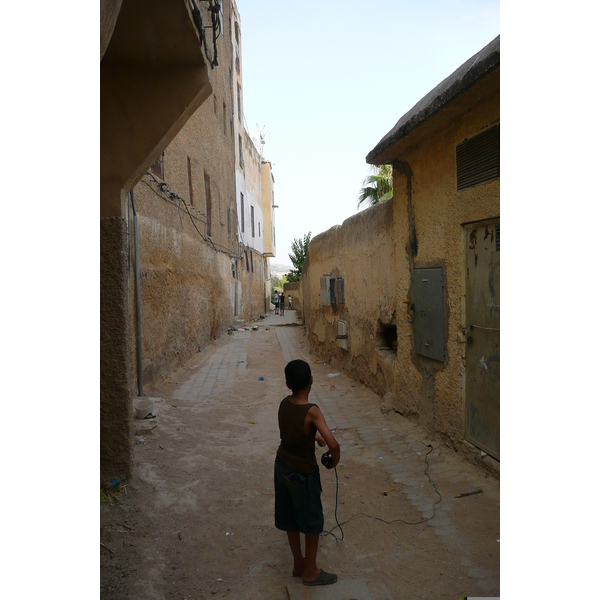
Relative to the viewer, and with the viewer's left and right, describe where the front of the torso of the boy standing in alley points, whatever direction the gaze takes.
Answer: facing away from the viewer and to the right of the viewer

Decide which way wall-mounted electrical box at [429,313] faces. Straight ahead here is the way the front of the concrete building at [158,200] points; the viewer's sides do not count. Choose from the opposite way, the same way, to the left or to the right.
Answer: the opposite way

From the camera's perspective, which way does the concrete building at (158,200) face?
to the viewer's right

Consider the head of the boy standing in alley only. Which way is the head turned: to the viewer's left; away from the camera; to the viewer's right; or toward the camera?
away from the camera

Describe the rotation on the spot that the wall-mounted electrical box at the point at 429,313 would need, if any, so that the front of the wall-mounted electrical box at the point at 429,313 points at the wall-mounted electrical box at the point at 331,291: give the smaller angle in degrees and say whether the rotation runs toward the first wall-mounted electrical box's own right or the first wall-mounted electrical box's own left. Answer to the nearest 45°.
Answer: approximately 90° to the first wall-mounted electrical box's own right

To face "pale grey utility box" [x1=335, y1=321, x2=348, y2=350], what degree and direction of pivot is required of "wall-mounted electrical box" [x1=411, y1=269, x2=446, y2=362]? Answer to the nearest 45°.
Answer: approximately 90° to its right

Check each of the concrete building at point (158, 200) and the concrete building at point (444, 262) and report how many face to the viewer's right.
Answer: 1

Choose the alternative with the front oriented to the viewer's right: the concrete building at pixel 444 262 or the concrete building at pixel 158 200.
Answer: the concrete building at pixel 158 200

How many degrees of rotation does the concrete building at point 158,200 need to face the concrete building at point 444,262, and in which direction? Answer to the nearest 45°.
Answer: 0° — it already faces it

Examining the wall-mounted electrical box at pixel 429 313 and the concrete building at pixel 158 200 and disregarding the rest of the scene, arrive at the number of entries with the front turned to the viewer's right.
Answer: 1

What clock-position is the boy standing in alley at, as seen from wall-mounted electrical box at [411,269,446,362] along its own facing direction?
The boy standing in alley is roughly at 11 o'clock from the wall-mounted electrical box.
